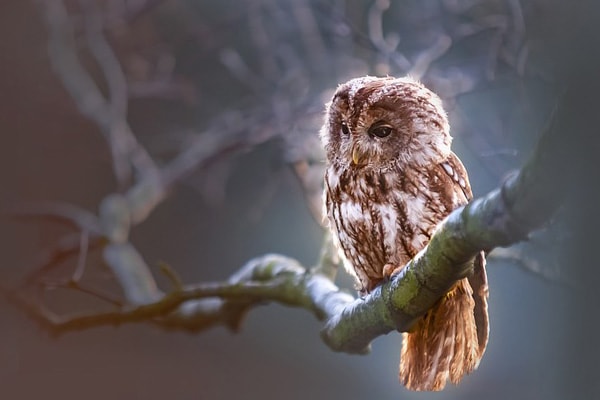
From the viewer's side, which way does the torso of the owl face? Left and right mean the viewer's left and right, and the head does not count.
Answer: facing the viewer and to the left of the viewer
